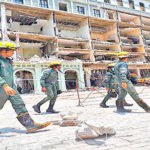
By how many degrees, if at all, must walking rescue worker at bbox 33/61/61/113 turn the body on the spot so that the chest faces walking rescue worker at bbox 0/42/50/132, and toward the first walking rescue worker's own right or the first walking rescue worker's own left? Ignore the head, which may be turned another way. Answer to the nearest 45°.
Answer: approximately 90° to the first walking rescue worker's own right

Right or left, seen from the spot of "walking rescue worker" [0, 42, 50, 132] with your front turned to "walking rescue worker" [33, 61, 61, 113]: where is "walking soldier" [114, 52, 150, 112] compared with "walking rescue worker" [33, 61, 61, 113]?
right

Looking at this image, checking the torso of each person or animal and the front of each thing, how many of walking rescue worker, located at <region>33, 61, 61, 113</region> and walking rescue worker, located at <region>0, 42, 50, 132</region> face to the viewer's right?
2

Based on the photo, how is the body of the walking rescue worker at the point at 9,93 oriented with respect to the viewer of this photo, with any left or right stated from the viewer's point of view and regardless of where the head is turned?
facing to the right of the viewer

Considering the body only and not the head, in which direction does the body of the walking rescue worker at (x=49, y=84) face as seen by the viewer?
to the viewer's right
